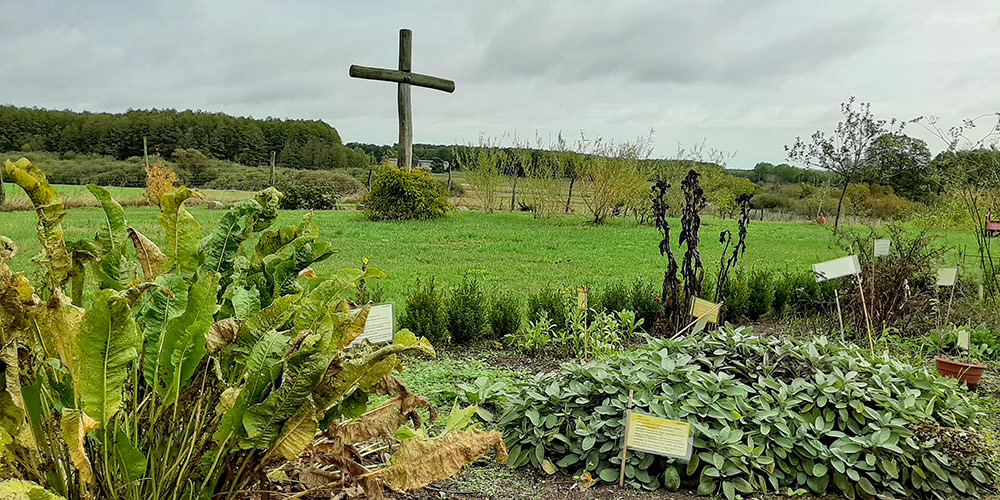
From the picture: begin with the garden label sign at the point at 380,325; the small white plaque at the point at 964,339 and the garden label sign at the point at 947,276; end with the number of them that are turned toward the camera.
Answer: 3

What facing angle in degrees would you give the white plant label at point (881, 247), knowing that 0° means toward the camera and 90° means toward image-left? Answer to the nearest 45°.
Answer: approximately 0°

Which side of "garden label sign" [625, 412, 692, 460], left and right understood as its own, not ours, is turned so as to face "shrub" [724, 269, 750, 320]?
back

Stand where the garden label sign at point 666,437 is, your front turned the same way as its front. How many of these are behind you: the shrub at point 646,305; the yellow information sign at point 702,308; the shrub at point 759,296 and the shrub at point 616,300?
4

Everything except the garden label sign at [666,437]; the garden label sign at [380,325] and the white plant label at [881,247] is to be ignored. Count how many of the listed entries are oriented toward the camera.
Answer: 3

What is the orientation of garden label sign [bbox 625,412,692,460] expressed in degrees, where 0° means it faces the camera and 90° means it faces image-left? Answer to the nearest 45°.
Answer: approximately 0°

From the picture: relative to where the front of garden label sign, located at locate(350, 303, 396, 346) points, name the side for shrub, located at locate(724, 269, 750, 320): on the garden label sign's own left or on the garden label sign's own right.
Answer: on the garden label sign's own left
